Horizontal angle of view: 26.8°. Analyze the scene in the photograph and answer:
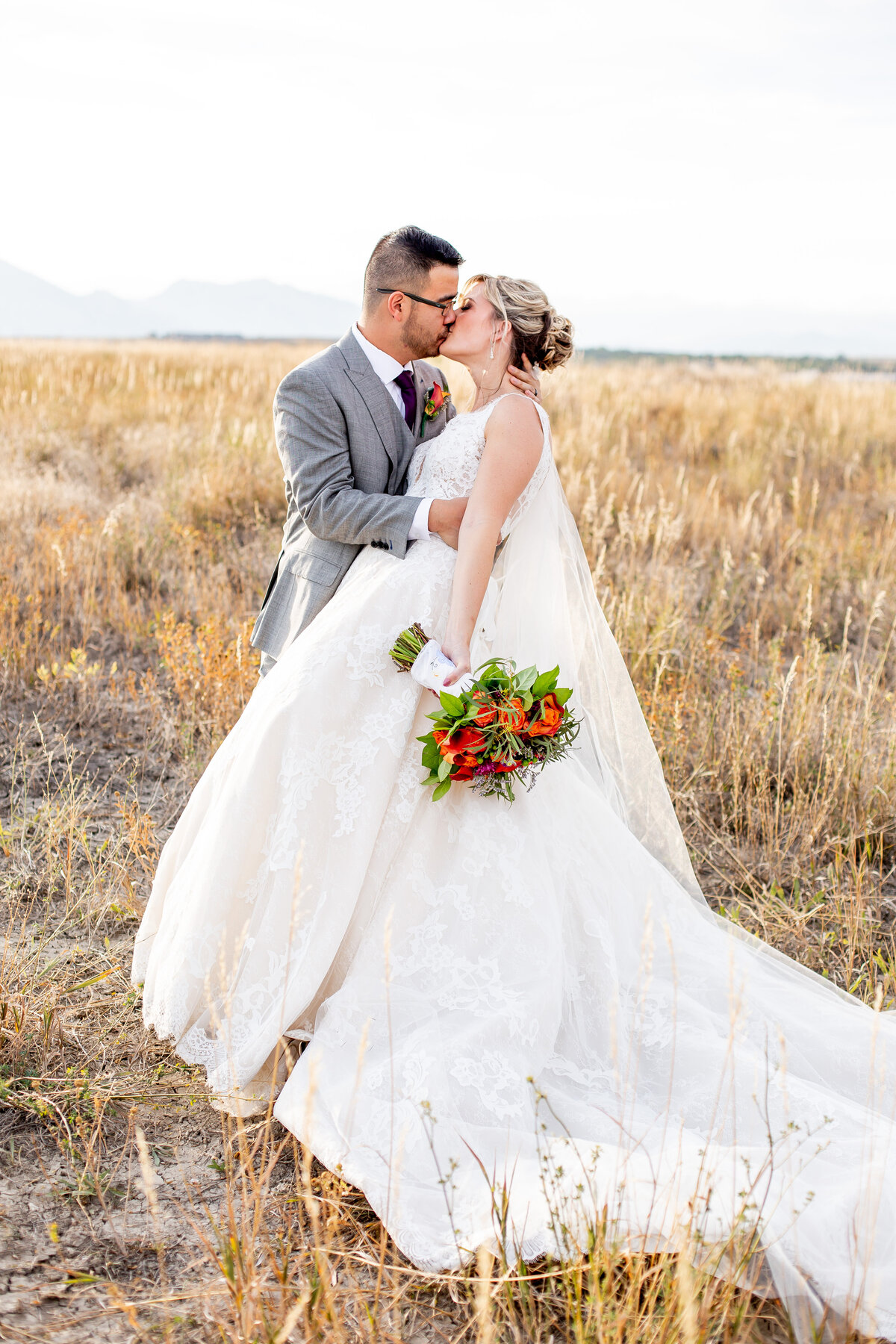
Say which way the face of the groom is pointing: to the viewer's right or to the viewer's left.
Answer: to the viewer's right

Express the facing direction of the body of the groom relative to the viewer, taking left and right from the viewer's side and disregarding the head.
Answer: facing the viewer and to the right of the viewer
